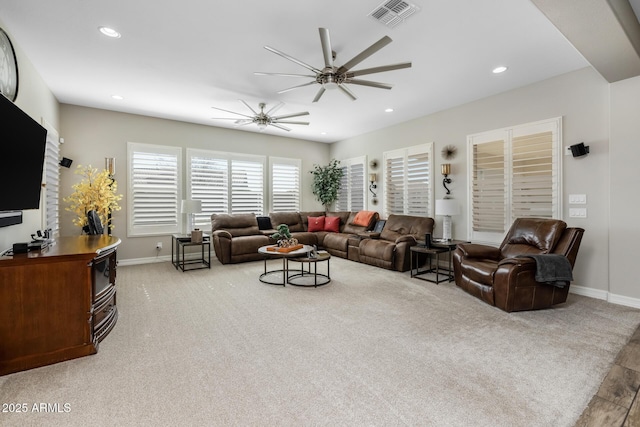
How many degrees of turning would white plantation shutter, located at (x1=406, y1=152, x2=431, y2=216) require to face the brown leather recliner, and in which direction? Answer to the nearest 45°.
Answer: approximately 90° to its left

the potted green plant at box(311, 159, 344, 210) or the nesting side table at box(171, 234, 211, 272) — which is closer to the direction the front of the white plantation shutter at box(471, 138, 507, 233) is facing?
the nesting side table

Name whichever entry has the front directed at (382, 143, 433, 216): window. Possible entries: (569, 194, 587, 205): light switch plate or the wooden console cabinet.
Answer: the wooden console cabinet

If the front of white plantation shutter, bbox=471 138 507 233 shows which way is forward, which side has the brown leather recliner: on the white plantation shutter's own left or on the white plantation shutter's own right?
on the white plantation shutter's own left

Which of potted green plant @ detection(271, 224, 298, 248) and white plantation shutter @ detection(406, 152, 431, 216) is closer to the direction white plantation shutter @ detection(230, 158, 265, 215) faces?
the potted green plant

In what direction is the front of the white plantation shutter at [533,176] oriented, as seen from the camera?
facing the viewer and to the left of the viewer

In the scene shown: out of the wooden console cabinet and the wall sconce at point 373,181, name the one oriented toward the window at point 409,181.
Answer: the wooden console cabinet

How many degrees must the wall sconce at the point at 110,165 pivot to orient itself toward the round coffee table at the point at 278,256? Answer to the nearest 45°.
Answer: approximately 45° to its left

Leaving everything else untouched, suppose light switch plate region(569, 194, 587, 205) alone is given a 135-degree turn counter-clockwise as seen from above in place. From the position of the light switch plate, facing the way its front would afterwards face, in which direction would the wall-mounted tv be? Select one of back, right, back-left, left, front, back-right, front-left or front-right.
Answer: back

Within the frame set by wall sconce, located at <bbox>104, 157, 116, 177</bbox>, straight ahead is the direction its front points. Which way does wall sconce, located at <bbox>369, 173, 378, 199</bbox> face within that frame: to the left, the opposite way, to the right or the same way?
to the right

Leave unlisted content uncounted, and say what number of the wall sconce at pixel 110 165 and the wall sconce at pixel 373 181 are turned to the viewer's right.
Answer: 0

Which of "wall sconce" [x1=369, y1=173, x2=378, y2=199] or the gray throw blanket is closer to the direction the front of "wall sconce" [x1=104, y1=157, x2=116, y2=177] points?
the gray throw blanket
